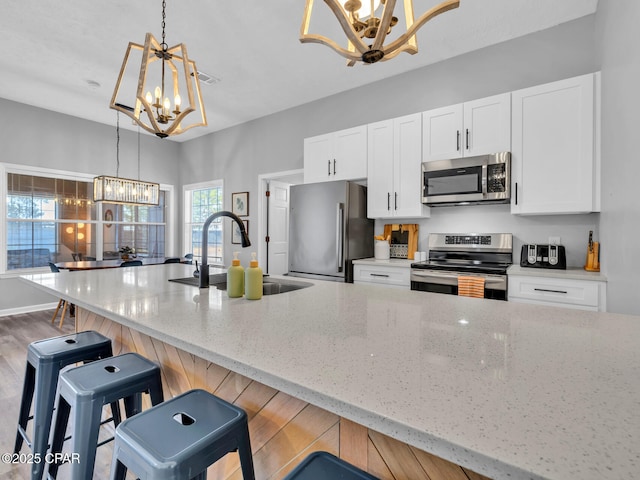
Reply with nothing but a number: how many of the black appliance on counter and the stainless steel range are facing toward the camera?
2

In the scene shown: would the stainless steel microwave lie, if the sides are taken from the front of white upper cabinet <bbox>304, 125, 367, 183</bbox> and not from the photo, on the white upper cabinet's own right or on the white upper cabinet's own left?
on the white upper cabinet's own left

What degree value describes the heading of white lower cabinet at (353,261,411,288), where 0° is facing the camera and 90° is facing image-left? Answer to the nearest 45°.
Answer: approximately 45°

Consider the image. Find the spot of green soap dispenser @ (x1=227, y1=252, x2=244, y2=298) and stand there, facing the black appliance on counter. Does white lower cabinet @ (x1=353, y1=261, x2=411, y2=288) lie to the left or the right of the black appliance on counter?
left

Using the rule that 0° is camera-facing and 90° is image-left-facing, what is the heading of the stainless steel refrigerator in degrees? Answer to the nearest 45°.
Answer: approximately 45°

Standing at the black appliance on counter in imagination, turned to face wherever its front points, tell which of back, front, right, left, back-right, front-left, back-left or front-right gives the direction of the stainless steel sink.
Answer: front-right

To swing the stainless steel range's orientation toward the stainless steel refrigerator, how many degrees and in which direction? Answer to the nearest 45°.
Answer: approximately 90° to its right

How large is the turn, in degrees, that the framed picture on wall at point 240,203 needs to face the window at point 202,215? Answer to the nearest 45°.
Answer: approximately 90° to its right

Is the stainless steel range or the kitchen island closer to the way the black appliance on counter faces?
the kitchen island

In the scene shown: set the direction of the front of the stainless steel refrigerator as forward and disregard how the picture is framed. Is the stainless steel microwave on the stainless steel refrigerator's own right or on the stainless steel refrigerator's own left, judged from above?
on the stainless steel refrigerator's own left

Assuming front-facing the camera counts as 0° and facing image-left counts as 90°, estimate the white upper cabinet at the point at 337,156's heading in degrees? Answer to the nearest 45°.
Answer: approximately 45°
